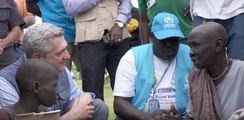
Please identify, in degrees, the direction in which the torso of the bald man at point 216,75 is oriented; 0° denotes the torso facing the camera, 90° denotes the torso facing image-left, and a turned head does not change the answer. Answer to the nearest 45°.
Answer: approximately 45°

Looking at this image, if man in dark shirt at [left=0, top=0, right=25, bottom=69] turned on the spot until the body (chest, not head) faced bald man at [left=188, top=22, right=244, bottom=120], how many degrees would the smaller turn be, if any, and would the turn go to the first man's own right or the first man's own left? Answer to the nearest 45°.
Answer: approximately 45° to the first man's own left

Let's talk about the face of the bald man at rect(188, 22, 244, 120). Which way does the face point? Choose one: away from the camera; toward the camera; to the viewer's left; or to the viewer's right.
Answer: to the viewer's left

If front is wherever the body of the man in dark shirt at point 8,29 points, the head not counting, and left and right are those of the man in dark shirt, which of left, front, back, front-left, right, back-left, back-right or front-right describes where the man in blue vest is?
front-left

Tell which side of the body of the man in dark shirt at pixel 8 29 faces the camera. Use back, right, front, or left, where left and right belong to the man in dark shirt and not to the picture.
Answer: front

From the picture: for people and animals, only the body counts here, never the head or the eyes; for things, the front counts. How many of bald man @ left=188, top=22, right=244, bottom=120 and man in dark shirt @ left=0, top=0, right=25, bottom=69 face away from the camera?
0
